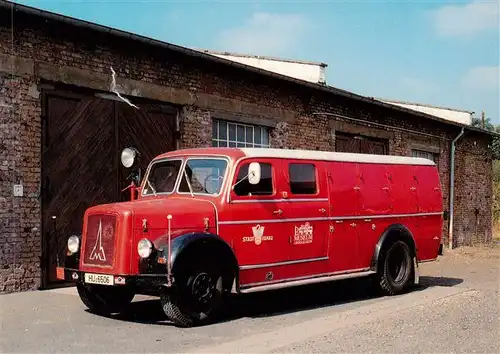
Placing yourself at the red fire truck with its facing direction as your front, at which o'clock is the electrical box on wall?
The electrical box on wall is roughly at 2 o'clock from the red fire truck.

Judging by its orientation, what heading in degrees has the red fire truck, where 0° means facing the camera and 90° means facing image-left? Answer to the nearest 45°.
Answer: approximately 45°
